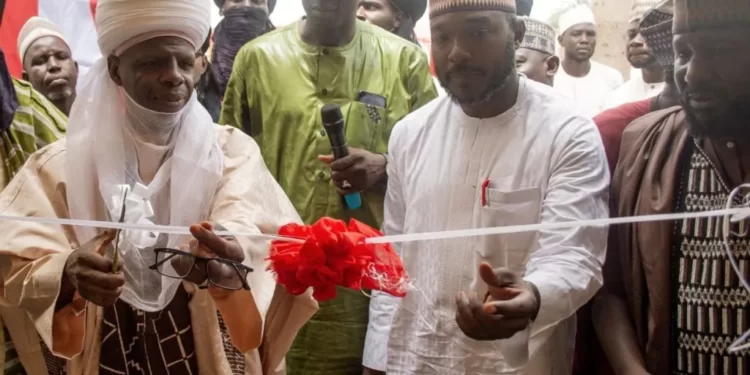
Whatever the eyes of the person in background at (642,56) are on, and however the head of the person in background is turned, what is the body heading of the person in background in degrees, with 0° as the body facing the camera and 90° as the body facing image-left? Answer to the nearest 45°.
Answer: approximately 45°

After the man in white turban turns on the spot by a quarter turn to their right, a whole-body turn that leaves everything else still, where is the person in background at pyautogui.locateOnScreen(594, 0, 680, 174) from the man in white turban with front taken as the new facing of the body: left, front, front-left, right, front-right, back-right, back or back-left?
back

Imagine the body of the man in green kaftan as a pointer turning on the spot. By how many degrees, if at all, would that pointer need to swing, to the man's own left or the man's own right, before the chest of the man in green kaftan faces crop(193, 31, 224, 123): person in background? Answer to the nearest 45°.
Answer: approximately 135° to the man's own right

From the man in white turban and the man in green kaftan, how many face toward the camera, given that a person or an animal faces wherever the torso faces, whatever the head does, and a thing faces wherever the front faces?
2

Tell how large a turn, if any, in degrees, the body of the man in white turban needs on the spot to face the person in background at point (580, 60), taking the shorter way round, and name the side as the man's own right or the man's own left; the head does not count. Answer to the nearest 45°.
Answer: approximately 135° to the man's own left

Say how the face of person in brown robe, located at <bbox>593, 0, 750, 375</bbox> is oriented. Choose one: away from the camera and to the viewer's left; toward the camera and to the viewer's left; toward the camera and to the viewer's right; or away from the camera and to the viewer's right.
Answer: toward the camera and to the viewer's left

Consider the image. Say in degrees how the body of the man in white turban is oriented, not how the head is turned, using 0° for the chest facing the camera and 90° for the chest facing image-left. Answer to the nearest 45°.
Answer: approximately 0°

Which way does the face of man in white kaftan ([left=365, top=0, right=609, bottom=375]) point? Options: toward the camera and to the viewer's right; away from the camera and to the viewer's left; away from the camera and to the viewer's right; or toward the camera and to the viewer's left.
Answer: toward the camera and to the viewer's left
